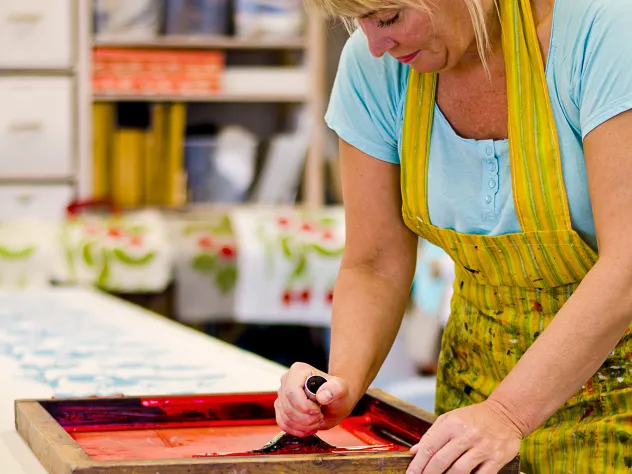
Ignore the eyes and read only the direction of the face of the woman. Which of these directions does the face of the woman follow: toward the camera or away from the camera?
toward the camera

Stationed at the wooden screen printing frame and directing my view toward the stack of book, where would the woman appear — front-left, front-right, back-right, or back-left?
front-right

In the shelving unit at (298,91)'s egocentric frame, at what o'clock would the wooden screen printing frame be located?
The wooden screen printing frame is roughly at 12 o'clock from the shelving unit.

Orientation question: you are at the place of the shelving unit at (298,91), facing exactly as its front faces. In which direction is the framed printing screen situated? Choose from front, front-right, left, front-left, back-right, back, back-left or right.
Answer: front

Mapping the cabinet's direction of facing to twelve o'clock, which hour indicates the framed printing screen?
The framed printing screen is roughly at 12 o'clock from the cabinet.

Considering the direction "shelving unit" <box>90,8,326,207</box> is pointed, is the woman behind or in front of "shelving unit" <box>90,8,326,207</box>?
in front

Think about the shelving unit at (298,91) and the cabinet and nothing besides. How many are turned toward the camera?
2

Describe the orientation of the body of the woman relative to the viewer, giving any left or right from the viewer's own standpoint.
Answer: facing the viewer and to the left of the viewer

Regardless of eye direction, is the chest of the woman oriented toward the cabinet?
no

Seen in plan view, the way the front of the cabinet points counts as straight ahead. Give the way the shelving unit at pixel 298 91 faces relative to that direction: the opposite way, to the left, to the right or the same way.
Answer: the same way

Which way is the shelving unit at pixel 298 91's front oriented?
toward the camera
